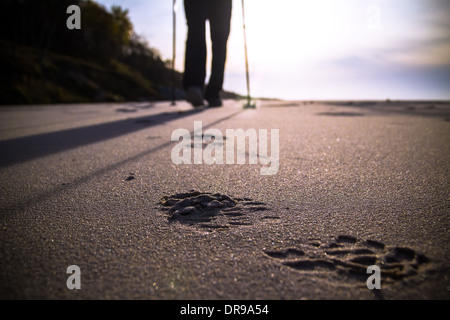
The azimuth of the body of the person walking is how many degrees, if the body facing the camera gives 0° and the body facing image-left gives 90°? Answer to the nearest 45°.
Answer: approximately 180°
